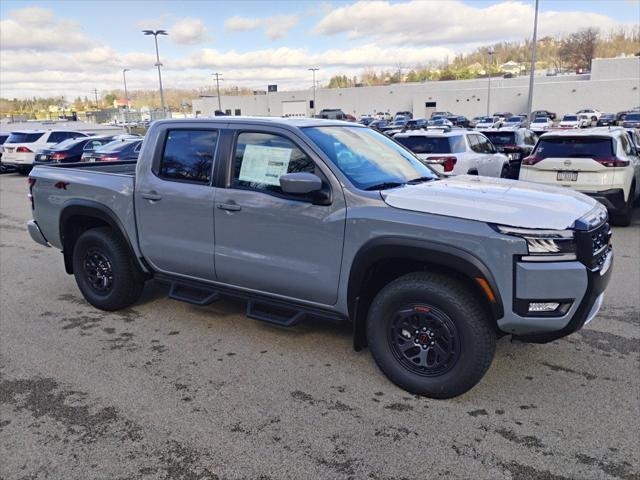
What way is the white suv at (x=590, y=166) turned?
away from the camera

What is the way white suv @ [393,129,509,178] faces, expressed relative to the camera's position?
facing away from the viewer and to the right of the viewer

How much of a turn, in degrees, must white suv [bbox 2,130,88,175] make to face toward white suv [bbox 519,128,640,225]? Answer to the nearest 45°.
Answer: approximately 90° to its right

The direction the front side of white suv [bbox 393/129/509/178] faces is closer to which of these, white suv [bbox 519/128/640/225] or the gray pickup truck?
the white suv

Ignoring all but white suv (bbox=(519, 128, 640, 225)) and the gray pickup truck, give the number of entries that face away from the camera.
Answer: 1

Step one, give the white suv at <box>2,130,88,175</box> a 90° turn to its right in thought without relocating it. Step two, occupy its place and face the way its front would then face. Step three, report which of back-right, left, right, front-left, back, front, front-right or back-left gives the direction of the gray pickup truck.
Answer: front-right

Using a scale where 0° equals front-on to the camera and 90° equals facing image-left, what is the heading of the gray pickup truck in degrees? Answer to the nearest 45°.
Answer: approximately 315°

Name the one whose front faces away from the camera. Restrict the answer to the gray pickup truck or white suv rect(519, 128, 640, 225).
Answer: the white suv

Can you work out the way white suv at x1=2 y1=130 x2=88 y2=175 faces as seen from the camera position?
facing away from the viewer and to the right of the viewer

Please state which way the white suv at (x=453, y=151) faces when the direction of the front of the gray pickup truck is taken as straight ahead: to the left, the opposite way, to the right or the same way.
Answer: to the left

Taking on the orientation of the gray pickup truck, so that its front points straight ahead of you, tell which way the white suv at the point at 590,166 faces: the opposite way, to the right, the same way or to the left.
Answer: to the left
